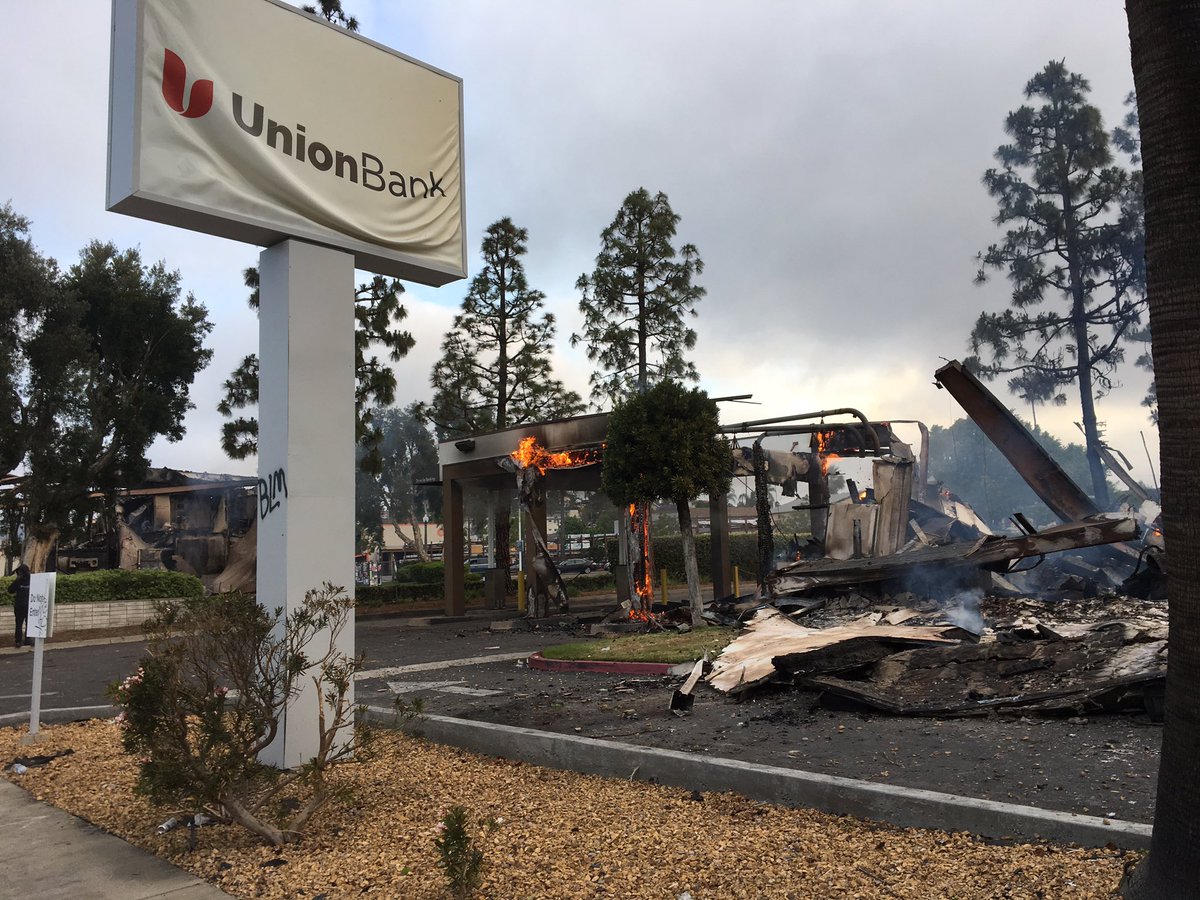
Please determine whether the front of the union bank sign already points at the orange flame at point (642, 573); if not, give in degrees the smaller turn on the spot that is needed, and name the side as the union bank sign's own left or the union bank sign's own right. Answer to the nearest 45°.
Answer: approximately 90° to the union bank sign's own left

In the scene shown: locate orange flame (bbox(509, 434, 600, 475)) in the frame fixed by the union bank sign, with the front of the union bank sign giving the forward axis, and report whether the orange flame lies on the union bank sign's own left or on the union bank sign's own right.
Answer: on the union bank sign's own left

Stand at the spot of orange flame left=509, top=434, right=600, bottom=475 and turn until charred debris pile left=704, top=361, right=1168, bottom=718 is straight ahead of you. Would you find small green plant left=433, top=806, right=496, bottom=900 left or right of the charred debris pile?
right

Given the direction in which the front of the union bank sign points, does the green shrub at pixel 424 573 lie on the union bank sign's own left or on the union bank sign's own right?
on the union bank sign's own left

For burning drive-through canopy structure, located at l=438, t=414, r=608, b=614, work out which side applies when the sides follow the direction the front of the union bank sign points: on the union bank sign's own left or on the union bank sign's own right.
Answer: on the union bank sign's own left

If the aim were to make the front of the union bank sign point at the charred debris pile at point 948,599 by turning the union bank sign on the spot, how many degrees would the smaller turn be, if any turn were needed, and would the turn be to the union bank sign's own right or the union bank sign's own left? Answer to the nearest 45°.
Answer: approximately 90° to the union bank sign's own left

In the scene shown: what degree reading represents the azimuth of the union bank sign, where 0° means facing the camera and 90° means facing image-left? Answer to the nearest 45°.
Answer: approximately 315°

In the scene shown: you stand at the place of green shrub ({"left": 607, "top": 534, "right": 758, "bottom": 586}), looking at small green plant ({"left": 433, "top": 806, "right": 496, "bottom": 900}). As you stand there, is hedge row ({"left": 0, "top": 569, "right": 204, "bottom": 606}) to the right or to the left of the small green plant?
right
